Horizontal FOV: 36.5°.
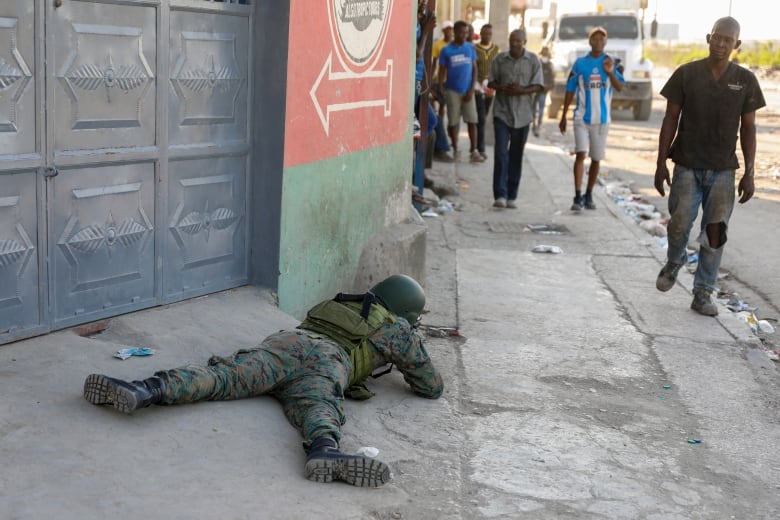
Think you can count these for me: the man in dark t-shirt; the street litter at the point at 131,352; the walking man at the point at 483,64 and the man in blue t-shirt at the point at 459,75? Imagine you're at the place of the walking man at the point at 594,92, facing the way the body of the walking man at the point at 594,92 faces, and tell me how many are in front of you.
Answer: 2

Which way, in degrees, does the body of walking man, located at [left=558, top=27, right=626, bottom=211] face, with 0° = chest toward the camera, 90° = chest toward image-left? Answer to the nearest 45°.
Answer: approximately 0°

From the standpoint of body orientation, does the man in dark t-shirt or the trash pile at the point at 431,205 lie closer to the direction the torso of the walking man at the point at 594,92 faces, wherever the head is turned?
the man in dark t-shirt

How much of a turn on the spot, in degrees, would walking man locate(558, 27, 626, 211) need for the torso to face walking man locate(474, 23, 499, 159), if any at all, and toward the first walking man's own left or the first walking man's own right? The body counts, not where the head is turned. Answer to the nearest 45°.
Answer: approximately 180°

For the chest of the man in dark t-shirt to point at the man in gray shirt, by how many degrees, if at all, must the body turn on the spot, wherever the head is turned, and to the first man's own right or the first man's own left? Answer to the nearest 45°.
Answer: approximately 135° to the first man's own right

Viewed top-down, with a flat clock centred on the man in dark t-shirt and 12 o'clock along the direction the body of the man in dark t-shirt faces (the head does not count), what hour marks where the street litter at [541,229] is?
The street litter is roughly at 5 o'clock from the man in dark t-shirt.
